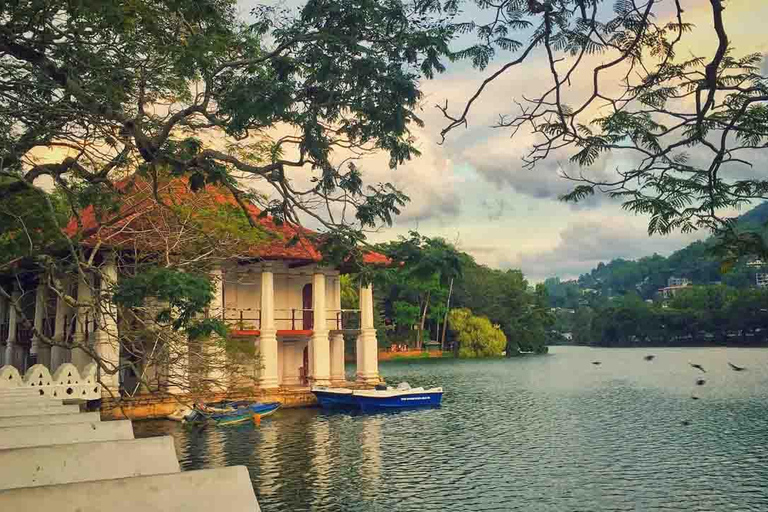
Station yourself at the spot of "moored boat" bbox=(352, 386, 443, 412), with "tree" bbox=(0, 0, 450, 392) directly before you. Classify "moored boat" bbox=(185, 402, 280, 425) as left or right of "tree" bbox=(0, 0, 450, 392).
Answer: right

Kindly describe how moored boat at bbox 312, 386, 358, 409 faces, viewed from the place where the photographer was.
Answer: facing to the left of the viewer

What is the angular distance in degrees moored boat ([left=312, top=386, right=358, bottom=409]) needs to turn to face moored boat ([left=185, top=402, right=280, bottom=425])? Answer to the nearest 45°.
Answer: approximately 45° to its left

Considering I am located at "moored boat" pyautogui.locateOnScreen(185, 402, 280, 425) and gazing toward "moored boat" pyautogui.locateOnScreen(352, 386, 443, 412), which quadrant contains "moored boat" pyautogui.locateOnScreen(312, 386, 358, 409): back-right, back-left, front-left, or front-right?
front-left
